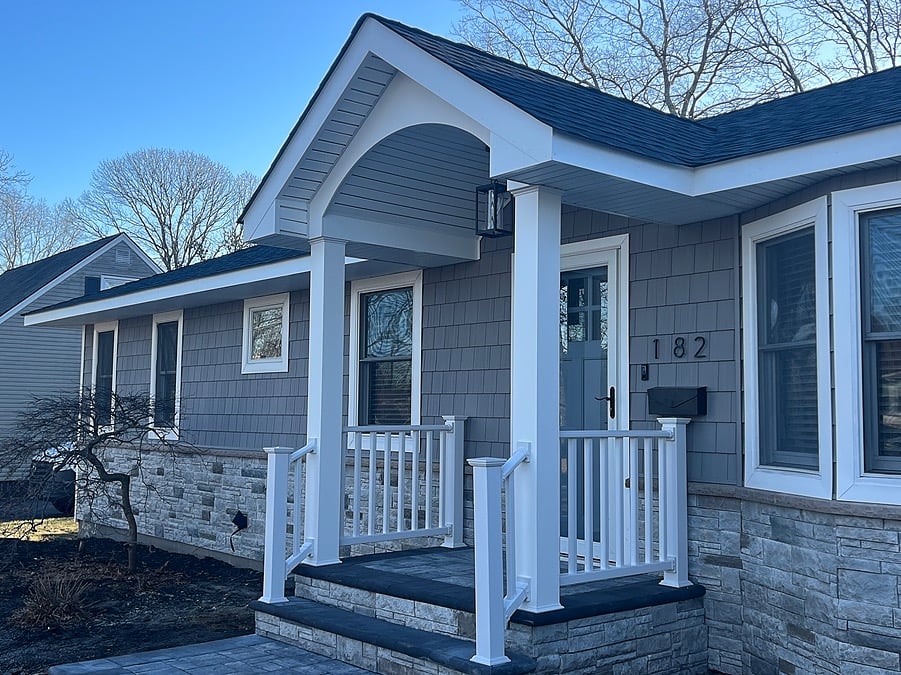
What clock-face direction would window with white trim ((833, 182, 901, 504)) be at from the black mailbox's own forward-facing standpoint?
The window with white trim is roughly at 9 o'clock from the black mailbox.

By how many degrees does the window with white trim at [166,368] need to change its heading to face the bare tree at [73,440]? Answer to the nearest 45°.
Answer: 0° — it already faces it

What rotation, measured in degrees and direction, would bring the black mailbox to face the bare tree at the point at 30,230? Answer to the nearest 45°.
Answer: approximately 90° to its right

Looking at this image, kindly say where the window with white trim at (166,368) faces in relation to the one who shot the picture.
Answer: facing the viewer and to the left of the viewer

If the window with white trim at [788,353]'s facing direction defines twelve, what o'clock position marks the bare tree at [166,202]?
The bare tree is roughly at 3 o'clock from the window with white trim.

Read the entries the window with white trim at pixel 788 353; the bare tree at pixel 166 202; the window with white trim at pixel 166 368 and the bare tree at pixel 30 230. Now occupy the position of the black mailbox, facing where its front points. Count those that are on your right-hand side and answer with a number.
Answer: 3

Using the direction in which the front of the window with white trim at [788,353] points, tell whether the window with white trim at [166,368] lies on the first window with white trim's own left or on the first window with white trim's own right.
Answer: on the first window with white trim's own right

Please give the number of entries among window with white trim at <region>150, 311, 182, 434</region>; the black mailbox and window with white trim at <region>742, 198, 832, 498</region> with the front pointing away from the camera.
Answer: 0

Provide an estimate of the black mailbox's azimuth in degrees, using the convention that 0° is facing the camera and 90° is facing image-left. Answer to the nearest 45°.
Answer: approximately 45°

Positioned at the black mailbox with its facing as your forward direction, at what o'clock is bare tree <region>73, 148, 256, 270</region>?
The bare tree is roughly at 3 o'clock from the black mailbox.

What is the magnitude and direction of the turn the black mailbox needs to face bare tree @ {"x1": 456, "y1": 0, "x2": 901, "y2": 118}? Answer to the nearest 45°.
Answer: approximately 135° to its right

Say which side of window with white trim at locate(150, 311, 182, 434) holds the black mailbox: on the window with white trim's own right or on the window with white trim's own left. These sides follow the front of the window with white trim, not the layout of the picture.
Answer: on the window with white trim's own left

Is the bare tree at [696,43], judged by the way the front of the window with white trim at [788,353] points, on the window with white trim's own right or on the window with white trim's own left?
on the window with white trim's own right

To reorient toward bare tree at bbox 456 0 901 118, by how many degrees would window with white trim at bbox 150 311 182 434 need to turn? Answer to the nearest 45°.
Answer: approximately 135° to its left

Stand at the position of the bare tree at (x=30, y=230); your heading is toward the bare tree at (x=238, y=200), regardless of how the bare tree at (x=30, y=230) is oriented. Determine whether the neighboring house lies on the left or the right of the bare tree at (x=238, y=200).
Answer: right

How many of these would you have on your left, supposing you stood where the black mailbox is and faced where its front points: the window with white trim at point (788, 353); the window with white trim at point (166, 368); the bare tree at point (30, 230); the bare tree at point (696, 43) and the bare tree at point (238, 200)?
1

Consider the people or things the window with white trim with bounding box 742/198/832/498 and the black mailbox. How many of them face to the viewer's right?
0
